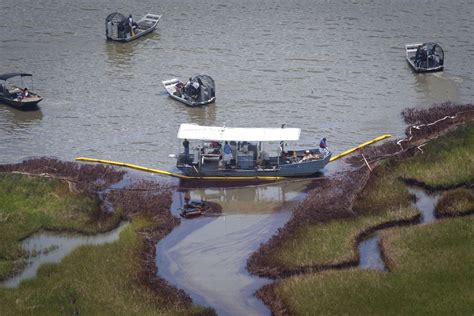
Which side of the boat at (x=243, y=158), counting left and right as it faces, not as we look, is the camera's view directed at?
right

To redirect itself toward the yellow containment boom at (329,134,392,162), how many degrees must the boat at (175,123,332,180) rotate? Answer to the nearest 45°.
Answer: approximately 45° to its left
